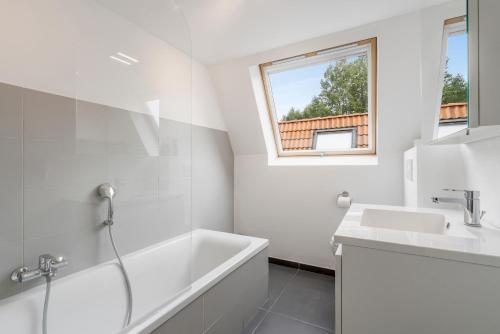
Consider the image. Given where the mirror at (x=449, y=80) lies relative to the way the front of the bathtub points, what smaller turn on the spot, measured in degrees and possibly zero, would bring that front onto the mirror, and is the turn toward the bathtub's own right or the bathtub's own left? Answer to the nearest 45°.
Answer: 0° — it already faces it

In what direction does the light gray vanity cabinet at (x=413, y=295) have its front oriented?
to the viewer's left

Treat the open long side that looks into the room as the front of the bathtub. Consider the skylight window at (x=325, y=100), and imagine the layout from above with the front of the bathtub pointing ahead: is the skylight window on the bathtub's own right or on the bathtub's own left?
on the bathtub's own left

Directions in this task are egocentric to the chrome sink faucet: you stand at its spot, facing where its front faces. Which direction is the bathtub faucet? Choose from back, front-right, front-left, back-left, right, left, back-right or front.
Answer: front-left

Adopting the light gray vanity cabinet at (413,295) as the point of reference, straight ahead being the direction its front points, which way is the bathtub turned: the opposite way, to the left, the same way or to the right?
the opposite way

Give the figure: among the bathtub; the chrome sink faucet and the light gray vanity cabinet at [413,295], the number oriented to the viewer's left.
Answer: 2

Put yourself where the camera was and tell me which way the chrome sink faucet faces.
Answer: facing to the left of the viewer

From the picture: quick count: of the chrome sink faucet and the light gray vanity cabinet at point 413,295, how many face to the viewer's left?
2

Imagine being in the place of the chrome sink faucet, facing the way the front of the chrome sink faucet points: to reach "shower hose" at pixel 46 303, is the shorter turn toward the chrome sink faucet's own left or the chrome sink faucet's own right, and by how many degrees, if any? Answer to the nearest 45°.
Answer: approximately 45° to the chrome sink faucet's own left

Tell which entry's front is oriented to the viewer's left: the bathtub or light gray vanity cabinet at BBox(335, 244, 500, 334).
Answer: the light gray vanity cabinet

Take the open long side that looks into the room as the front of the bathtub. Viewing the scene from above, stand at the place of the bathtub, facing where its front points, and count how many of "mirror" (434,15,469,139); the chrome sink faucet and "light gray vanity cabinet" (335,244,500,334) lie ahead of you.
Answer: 3

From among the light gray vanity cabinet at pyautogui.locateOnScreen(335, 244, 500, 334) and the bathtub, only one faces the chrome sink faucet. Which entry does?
the bathtub

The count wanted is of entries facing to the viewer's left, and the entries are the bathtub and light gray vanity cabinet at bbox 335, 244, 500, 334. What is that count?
1

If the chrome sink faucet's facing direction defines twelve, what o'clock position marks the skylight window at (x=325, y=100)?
The skylight window is roughly at 1 o'clock from the chrome sink faucet.

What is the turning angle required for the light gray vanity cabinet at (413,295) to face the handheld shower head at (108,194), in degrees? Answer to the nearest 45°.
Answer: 0° — it already faces it
